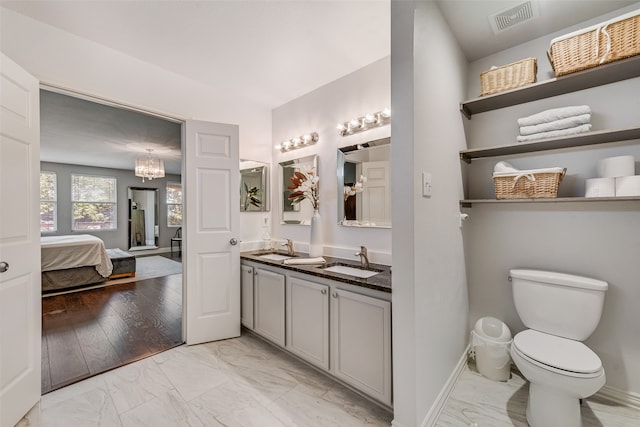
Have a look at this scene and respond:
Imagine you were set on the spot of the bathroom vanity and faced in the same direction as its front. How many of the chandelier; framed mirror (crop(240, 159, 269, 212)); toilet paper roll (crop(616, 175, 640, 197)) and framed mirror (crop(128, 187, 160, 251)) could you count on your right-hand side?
3

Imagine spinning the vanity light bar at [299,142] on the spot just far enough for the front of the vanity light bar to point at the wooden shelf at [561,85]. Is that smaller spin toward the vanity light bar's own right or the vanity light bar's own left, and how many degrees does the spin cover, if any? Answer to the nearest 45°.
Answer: approximately 90° to the vanity light bar's own left

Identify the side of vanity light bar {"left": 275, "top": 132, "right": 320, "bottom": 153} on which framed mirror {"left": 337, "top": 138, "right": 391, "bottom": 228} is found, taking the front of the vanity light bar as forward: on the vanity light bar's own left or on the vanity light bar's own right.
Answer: on the vanity light bar's own left

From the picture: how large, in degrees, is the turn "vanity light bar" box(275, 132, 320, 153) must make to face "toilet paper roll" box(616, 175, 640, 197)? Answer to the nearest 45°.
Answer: approximately 90° to its left

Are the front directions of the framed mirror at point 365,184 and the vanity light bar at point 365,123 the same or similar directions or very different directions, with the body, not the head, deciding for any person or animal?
same or similar directions

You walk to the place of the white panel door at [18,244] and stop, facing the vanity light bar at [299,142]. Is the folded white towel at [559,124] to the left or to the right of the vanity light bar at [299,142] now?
right

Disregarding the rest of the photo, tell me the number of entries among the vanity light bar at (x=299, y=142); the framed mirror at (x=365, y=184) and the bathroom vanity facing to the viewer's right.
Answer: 0

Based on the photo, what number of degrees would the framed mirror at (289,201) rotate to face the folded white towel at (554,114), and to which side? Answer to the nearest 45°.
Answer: approximately 90° to its left

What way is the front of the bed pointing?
to the viewer's right

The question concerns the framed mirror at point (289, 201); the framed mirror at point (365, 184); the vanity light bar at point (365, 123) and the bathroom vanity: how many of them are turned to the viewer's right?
0

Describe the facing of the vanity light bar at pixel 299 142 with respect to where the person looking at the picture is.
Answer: facing the viewer and to the left of the viewer

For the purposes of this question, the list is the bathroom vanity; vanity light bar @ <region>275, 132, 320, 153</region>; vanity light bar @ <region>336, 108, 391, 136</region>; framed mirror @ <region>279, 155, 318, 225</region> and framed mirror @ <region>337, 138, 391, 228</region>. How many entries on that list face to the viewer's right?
0

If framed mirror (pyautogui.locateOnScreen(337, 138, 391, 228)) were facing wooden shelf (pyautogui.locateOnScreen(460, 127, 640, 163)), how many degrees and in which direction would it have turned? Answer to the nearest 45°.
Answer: approximately 135° to its left

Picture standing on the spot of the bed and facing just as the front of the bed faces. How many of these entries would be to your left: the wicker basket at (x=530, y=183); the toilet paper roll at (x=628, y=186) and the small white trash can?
0

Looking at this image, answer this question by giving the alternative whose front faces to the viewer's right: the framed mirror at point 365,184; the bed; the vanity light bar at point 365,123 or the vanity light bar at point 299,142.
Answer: the bed

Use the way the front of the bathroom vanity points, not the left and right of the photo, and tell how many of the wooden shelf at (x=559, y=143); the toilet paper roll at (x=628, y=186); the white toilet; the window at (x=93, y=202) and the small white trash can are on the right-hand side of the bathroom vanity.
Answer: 1

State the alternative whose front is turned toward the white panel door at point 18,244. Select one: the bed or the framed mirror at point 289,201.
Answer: the framed mirror
